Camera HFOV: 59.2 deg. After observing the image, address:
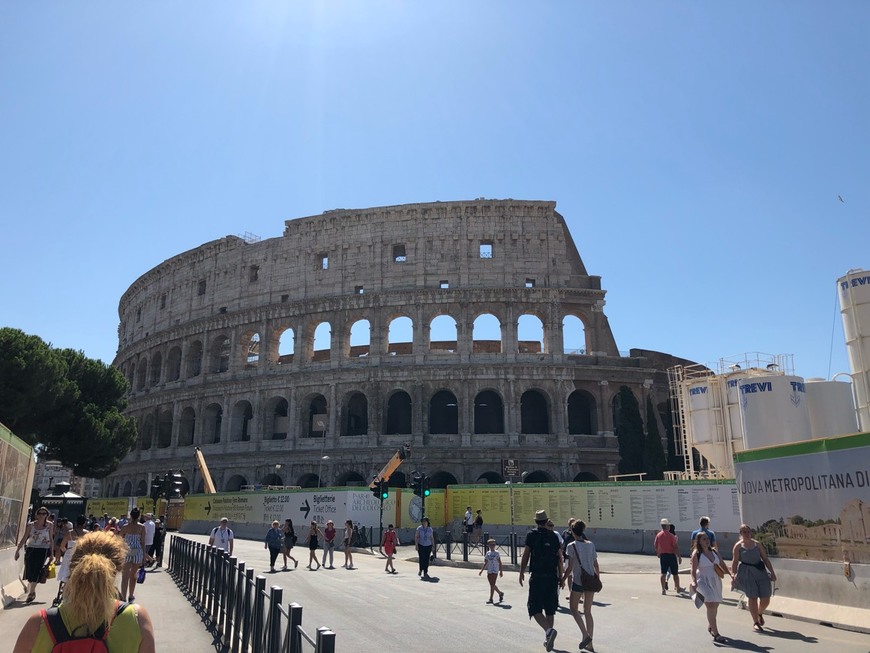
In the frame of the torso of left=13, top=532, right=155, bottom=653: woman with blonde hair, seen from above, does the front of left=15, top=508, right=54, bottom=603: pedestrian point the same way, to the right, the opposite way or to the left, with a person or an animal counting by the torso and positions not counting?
the opposite way

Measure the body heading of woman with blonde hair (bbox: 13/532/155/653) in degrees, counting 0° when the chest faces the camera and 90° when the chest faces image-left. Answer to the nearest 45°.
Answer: approximately 180°

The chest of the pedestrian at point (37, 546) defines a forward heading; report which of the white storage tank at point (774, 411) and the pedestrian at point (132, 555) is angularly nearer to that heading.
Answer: the pedestrian

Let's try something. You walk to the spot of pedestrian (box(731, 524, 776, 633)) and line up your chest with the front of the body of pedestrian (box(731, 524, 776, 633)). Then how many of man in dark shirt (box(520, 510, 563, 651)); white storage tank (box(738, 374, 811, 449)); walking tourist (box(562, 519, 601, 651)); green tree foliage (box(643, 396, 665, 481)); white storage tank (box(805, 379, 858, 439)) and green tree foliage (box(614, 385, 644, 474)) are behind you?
4

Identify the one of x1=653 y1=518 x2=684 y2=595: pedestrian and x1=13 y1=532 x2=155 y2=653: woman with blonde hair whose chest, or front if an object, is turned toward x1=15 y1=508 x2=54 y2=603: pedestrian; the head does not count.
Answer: the woman with blonde hair

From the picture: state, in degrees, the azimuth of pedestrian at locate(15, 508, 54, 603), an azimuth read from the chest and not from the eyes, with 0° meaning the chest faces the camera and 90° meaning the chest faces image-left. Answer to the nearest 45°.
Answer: approximately 0°

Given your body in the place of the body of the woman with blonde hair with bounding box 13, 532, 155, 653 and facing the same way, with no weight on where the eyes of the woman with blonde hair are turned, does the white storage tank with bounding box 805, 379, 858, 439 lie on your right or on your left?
on your right

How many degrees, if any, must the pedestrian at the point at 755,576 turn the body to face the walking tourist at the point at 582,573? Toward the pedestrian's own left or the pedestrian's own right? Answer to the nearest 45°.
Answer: approximately 45° to the pedestrian's own right

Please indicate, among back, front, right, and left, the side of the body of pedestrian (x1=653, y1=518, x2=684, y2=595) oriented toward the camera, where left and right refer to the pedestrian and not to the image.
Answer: back

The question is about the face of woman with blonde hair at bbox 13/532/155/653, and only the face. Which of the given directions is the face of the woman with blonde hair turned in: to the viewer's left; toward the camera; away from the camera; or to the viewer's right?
away from the camera

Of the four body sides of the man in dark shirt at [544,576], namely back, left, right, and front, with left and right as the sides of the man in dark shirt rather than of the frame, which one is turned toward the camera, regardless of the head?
back
